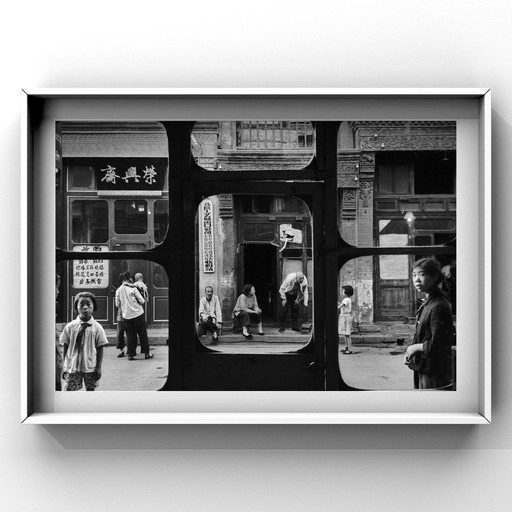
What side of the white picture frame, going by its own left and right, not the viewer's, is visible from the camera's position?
front
